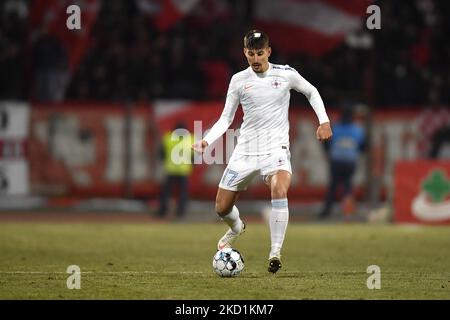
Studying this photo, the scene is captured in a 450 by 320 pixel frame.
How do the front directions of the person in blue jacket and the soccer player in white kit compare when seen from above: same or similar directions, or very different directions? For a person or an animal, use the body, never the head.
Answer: very different directions

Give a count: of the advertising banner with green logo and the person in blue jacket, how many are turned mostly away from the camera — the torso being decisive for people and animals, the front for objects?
1

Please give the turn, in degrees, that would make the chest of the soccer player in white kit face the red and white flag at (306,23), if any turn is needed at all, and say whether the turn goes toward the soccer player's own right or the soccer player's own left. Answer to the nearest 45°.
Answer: approximately 180°

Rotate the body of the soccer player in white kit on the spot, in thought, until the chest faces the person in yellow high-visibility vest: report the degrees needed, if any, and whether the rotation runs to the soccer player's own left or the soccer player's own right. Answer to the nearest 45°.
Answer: approximately 180°

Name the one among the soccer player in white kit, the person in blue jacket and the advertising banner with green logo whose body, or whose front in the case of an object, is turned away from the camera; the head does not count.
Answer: the person in blue jacket

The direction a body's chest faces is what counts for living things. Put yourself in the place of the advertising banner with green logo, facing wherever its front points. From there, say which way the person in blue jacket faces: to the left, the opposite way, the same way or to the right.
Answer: the opposite way

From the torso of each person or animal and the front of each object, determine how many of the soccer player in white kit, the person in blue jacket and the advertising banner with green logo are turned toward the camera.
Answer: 2

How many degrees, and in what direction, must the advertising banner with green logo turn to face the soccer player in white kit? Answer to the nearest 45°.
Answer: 0° — it already faces them

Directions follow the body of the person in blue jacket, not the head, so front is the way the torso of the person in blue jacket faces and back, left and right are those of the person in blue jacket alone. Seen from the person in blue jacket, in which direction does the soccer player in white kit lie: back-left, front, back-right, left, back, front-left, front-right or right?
back

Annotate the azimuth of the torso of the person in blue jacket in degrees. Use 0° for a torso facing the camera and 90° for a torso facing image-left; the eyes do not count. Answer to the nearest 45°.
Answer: approximately 180°

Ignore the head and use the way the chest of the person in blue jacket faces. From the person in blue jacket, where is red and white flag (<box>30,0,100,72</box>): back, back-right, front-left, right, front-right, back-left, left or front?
left
